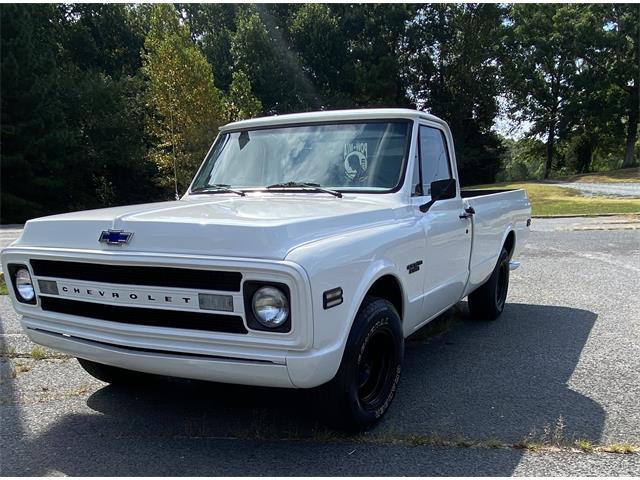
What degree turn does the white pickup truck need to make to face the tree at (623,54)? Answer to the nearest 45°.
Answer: approximately 180°

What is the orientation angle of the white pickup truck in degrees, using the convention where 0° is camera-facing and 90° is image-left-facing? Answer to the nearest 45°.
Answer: approximately 45°

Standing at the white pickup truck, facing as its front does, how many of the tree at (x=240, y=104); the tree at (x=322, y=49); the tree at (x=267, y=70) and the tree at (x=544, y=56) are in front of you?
0

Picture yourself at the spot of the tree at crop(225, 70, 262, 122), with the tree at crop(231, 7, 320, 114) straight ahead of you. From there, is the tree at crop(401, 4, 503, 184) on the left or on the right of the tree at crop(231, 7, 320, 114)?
right

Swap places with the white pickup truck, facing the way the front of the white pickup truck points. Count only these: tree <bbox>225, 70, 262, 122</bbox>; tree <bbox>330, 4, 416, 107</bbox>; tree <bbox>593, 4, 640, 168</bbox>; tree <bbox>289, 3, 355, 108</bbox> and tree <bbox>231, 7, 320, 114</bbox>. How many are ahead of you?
0

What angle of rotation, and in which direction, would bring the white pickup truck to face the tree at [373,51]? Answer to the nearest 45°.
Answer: approximately 135° to its right

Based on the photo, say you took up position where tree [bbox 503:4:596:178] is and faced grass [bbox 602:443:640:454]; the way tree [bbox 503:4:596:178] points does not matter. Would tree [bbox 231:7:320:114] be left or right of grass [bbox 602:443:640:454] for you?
right

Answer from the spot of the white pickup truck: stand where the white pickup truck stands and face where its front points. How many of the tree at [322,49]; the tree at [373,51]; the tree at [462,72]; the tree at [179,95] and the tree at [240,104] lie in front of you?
0

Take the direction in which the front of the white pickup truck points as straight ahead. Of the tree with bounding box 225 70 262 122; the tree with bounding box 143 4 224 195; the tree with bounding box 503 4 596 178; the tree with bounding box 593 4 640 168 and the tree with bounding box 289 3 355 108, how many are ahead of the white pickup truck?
0

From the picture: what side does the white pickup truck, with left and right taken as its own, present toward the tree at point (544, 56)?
back

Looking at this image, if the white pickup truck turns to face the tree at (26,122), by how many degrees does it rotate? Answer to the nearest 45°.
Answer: approximately 90° to its right

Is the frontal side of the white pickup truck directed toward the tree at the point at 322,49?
no

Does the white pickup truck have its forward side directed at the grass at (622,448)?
no

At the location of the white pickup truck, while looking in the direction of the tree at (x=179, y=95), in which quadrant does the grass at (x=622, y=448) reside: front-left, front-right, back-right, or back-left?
back-right

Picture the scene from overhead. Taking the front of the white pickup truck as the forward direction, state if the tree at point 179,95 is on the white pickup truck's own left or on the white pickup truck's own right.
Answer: on the white pickup truck's own right

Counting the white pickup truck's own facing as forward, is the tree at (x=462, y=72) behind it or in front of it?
behind

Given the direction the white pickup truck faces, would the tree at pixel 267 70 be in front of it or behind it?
behind

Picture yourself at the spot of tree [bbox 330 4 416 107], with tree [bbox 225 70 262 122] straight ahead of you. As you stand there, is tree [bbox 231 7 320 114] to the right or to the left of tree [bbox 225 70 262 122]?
right
